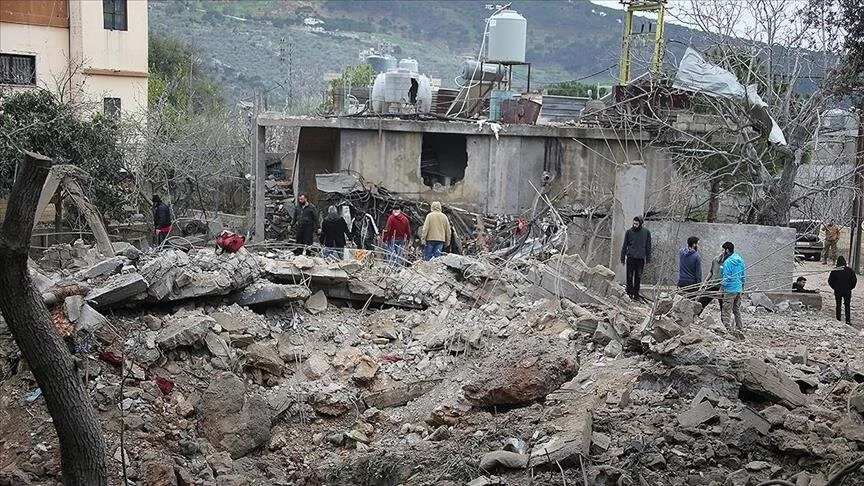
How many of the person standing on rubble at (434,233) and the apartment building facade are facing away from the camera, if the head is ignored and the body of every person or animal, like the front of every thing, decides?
1

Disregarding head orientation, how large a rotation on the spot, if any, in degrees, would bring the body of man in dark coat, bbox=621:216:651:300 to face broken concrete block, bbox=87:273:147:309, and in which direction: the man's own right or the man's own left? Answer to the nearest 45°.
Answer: approximately 45° to the man's own right

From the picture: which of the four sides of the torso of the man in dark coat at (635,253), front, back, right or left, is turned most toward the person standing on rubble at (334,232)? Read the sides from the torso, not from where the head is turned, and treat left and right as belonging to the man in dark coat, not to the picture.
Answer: right

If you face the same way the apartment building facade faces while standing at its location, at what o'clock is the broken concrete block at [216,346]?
The broken concrete block is roughly at 12 o'clock from the apartment building facade.

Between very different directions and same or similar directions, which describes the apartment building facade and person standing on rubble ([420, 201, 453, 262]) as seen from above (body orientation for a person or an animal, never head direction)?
very different directions

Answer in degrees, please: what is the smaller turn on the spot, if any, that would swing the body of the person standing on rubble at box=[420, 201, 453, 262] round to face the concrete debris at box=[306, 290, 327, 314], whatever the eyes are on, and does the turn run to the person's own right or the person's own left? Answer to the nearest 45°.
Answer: approximately 180°

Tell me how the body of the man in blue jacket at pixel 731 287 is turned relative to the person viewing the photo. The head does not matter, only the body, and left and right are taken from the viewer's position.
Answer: facing away from the viewer and to the left of the viewer

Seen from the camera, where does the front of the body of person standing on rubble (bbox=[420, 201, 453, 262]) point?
away from the camera

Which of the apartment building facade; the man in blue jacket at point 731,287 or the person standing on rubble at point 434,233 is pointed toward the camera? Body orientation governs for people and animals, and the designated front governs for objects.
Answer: the apartment building facade
